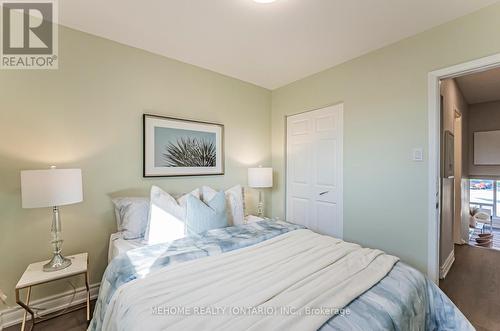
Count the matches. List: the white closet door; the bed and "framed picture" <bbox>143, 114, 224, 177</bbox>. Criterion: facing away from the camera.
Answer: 0

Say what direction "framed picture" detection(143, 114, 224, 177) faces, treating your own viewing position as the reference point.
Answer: facing the viewer and to the right of the viewer

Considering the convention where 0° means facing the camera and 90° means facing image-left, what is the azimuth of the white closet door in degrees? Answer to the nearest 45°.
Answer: approximately 45°

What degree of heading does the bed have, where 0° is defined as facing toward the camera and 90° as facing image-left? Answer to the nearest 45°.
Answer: approximately 315°

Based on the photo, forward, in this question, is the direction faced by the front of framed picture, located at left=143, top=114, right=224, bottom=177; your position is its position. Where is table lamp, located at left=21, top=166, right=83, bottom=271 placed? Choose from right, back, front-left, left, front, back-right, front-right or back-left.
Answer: right

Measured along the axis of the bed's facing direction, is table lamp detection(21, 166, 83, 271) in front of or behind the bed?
behind

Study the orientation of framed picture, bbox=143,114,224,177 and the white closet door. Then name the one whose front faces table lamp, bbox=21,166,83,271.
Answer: the white closet door

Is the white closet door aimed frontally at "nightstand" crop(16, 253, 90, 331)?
yes

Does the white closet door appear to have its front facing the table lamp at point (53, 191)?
yes

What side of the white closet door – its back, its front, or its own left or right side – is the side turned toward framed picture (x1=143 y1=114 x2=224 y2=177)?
front

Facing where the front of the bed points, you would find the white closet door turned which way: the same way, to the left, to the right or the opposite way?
to the right

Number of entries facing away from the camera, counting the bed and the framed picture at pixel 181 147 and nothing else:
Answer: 0

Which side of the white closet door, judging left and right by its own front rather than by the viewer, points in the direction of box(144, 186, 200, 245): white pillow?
front

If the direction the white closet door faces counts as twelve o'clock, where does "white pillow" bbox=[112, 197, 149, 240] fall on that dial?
The white pillow is roughly at 12 o'clock from the white closet door.

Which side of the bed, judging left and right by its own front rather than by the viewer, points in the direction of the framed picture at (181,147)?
back

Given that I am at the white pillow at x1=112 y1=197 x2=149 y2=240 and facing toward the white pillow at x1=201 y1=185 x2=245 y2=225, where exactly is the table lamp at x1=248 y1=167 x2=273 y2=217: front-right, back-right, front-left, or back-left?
front-left
